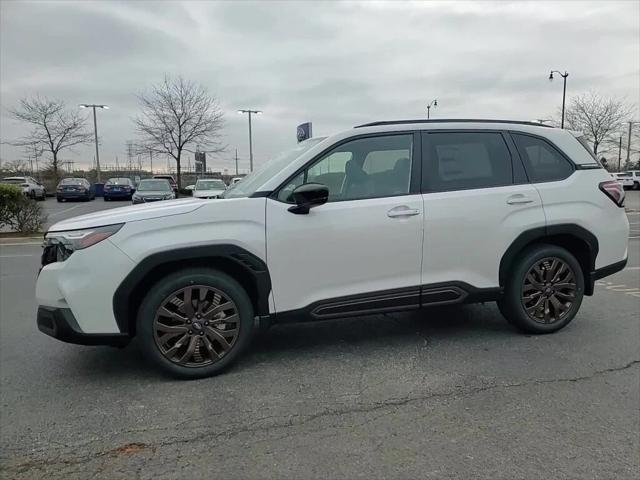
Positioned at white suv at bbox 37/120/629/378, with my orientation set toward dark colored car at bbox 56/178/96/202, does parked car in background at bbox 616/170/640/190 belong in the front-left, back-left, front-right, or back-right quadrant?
front-right

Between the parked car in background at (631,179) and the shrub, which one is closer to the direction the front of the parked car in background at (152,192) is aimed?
the shrub

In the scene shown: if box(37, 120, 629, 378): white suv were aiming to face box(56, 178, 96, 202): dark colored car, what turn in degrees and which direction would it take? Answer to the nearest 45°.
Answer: approximately 45° to its right

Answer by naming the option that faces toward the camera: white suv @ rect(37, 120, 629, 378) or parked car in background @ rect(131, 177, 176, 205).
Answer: the parked car in background

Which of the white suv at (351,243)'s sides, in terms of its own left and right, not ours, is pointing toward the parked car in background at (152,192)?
right

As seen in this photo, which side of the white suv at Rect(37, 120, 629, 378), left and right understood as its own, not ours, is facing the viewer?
left

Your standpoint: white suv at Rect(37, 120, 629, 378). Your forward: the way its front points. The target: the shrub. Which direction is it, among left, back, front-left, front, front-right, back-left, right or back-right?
front-right

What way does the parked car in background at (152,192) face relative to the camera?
toward the camera

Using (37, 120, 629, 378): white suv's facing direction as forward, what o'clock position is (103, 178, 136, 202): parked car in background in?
The parked car in background is roughly at 2 o'clock from the white suv.

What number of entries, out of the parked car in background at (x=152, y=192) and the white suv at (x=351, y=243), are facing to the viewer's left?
1

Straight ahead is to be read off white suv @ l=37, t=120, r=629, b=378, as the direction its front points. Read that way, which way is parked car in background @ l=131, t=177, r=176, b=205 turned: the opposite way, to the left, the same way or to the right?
to the left

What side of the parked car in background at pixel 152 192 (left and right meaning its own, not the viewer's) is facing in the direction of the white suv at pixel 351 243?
front
